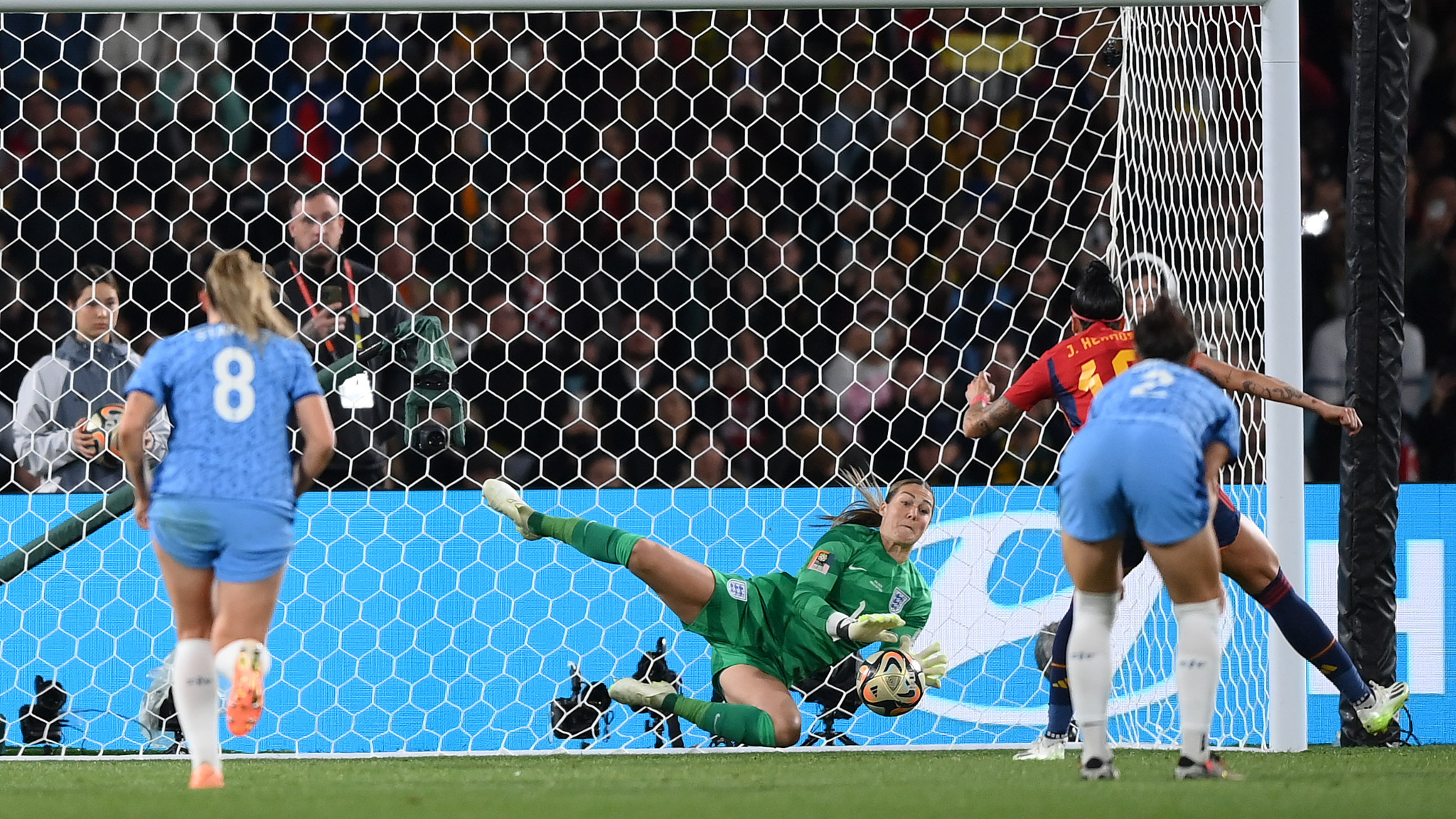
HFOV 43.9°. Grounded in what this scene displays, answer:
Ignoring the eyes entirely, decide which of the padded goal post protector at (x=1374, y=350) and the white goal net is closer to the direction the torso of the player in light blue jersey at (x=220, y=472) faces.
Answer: the white goal net

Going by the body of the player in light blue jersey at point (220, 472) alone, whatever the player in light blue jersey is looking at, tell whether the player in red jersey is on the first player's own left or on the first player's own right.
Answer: on the first player's own right

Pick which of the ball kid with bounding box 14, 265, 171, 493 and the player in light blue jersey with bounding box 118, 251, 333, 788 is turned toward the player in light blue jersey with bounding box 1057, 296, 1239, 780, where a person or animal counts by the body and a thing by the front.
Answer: the ball kid

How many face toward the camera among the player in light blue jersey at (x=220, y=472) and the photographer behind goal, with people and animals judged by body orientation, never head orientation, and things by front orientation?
1

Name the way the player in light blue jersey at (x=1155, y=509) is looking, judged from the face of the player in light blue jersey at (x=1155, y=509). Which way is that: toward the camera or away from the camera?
away from the camera

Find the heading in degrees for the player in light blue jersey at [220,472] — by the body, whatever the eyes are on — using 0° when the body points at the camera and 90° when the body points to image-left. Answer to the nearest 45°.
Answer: approximately 180°

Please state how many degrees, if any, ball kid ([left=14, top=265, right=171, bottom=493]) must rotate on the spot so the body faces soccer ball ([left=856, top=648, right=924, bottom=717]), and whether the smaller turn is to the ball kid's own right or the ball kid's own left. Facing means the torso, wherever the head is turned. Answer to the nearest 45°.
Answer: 0° — they already face it

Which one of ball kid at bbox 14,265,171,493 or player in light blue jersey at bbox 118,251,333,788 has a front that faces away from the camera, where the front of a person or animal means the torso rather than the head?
the player in light blue jersey

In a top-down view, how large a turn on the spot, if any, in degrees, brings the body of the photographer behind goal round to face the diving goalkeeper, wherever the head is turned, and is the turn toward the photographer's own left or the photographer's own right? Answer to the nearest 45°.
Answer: approximately 45° to the photographer's own left
